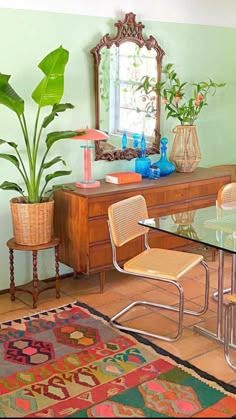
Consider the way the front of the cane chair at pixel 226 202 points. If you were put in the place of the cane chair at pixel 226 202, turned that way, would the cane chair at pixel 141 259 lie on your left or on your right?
on your right

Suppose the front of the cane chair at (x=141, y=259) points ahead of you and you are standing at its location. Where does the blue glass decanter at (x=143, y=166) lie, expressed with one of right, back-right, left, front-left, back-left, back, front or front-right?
back-left

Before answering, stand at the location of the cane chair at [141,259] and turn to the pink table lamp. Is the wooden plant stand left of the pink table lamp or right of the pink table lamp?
left

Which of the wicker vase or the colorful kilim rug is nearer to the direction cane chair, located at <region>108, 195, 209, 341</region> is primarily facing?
the colorful kilim rug

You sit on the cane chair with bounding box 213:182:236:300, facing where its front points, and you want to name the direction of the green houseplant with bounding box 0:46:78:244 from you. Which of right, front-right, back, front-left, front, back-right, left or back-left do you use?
back-right

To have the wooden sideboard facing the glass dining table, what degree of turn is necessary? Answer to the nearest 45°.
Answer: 0° — it already faces it

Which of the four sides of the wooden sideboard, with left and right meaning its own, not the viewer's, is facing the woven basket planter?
right

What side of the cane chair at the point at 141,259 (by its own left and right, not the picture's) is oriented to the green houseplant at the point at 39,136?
back

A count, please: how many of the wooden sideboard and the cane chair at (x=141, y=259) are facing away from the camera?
0

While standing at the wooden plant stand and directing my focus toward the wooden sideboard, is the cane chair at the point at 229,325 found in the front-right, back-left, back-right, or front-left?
front-right

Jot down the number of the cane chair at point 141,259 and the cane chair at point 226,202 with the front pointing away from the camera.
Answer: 0

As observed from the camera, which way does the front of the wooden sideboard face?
facing the viewer and to the right of the viewer
